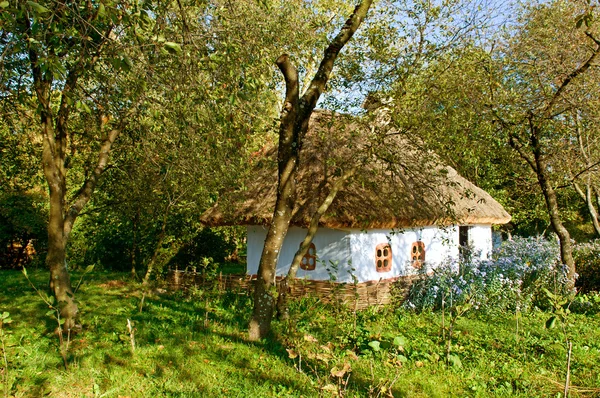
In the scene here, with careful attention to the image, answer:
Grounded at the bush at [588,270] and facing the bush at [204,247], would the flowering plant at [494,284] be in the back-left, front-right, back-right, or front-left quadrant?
front-left

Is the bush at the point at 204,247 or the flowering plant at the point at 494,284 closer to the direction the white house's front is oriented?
the flowering plant

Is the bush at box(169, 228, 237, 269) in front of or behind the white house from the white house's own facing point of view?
behind

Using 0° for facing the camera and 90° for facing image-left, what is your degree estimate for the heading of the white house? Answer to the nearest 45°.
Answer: approximately 315°

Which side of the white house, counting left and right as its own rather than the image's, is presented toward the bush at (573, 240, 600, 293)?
left

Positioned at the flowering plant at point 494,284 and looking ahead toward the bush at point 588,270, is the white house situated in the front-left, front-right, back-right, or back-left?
back-left

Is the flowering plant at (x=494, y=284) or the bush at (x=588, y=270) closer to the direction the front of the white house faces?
the flowering plant

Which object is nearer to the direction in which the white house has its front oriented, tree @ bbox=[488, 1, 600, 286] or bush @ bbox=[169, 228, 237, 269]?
the tree
